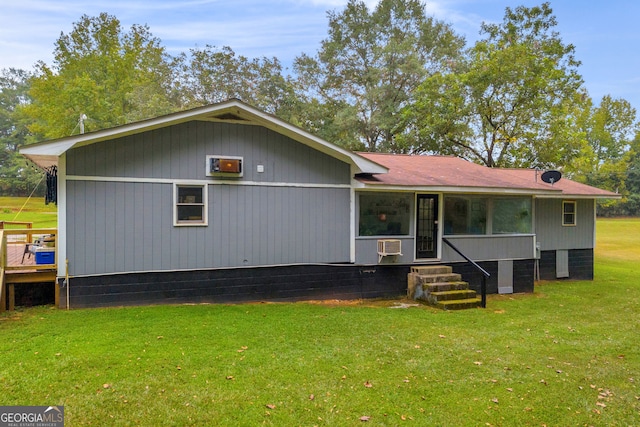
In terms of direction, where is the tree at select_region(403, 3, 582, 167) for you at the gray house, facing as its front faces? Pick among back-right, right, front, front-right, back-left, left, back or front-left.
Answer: back-left

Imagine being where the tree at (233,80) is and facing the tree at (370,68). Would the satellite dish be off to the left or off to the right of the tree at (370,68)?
right

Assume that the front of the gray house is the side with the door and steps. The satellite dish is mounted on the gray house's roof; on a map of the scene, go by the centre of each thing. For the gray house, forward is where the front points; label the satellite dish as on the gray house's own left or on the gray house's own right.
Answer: on the gray house's own left

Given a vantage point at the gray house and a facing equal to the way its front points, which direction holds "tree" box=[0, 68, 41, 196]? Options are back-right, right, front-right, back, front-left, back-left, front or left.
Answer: back-right

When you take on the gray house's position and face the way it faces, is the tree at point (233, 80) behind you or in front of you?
behind

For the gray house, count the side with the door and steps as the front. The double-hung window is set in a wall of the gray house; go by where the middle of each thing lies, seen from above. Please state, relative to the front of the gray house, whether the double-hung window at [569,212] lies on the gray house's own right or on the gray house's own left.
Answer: on the gray house's own left
